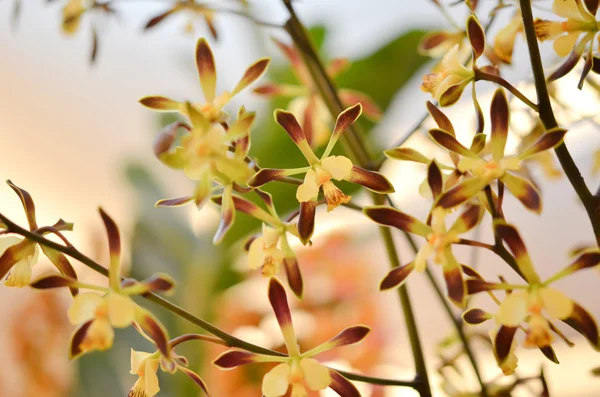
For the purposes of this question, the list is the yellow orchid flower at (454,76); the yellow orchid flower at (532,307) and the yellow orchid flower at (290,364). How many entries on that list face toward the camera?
2

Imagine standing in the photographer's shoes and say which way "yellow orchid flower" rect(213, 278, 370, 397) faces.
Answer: facing the viewer

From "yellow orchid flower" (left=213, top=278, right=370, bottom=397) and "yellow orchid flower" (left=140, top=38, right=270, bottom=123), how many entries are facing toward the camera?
2

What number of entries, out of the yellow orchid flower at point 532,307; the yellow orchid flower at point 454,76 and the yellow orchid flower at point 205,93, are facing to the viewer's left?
1

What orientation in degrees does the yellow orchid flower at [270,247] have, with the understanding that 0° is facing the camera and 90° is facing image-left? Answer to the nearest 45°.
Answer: approximately 45°

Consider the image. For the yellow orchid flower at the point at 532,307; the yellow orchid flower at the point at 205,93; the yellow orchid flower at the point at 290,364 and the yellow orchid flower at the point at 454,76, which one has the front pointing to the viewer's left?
the yellow orchid flower at the point at 454,76

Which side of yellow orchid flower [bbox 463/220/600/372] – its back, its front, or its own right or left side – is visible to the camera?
front
